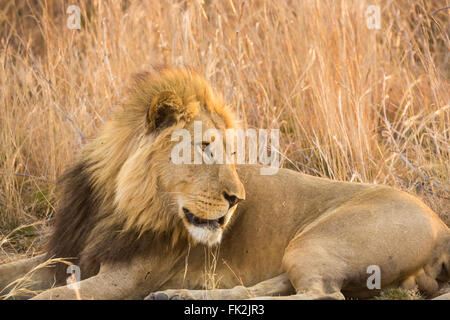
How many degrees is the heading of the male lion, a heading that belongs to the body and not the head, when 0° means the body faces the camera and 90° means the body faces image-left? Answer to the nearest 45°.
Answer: approximately 90°
